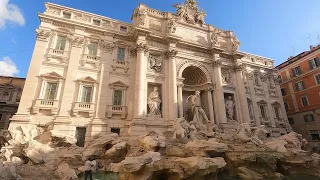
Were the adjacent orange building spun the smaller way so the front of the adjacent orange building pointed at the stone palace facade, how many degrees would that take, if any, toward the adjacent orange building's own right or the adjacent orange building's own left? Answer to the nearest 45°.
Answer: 0° — it already faces it

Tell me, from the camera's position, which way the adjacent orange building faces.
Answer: facing the viewer and to the left of the viewer

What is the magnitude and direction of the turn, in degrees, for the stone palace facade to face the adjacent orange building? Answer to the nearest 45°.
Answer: approximately 45° to its left

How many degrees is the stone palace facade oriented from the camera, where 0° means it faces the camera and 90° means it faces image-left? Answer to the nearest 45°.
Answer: approximately 315°

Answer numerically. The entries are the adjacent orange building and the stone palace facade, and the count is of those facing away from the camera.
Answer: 0

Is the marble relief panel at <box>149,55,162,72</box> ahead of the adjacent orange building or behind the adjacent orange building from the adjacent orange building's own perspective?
ahead

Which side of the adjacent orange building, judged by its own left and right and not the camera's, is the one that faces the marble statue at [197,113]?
front
